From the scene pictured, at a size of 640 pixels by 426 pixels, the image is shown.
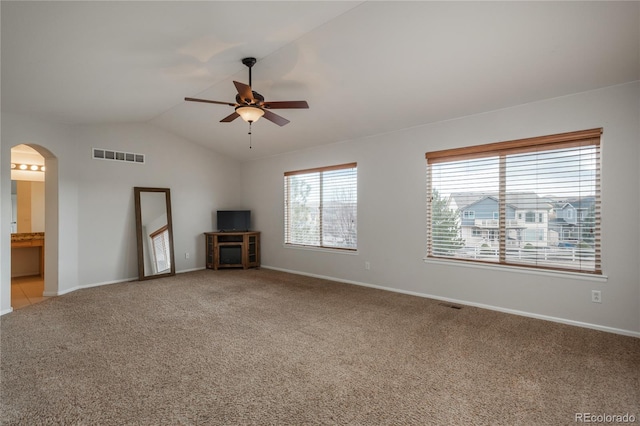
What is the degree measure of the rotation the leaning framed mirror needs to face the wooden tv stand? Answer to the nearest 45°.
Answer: approximately 45° to its left

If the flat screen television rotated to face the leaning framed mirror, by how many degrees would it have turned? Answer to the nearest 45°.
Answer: approximately 90° to its right

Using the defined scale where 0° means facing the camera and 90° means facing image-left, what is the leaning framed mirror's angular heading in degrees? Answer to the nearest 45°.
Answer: approximately 315°

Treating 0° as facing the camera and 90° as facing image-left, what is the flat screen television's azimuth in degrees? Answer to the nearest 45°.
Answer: approximately 0°
